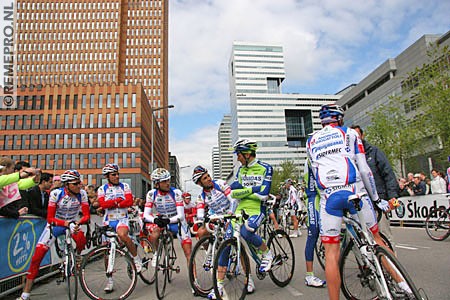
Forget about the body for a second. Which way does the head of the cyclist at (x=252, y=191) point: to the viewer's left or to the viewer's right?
to the viewer's left

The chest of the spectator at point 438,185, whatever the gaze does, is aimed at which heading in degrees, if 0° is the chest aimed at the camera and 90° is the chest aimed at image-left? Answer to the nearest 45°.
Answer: approximately 45°

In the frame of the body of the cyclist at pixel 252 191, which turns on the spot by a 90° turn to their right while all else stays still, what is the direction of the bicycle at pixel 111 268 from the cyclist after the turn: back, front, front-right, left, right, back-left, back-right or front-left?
front-left

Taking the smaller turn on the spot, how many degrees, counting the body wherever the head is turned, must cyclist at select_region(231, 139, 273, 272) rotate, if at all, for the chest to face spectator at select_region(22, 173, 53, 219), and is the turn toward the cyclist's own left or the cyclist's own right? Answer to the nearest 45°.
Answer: approximately 45° to the cyclist's own right

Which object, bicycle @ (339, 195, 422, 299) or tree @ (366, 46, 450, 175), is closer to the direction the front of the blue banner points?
the bicycle

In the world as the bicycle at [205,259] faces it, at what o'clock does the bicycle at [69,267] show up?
the bicycle at [69,267] is roughly at 2 o'clock from the bicycle at [205,259].

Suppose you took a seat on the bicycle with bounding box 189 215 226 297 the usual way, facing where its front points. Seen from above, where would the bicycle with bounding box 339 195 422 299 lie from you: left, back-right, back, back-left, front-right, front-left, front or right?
left

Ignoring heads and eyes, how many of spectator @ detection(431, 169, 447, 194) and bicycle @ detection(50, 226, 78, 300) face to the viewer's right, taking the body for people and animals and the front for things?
0

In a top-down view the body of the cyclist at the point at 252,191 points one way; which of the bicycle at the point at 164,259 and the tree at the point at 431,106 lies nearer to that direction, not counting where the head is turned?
the bicycle
